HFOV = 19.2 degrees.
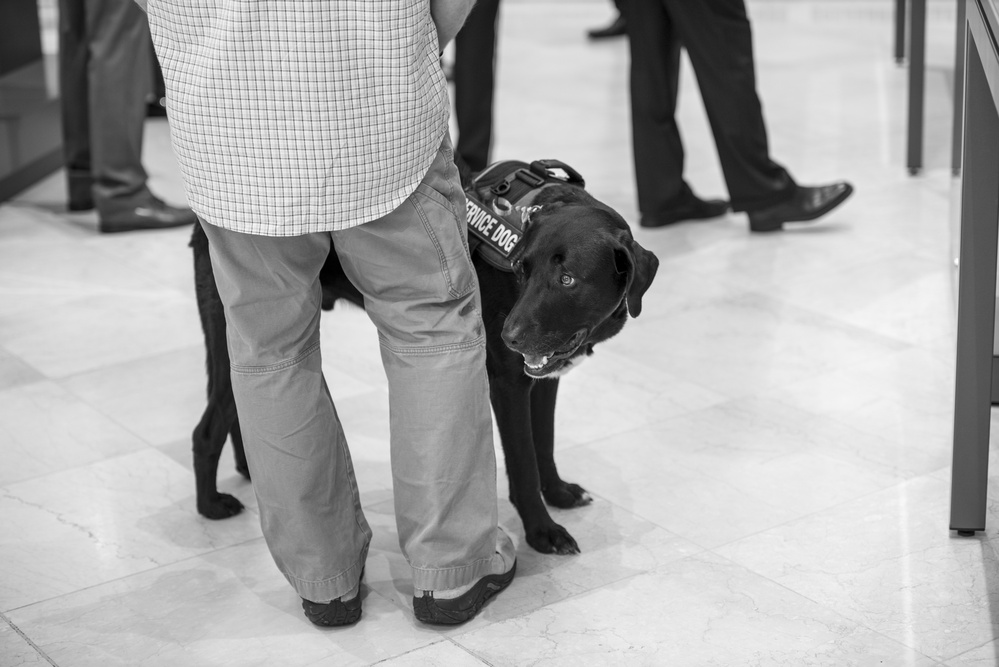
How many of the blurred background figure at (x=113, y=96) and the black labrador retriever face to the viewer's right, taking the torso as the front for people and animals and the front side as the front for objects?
2

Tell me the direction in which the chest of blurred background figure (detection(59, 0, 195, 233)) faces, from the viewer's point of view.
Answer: to the viewer's right

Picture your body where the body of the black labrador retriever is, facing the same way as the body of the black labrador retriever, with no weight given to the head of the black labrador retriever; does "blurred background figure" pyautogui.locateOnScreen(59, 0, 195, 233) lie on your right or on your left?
on your left

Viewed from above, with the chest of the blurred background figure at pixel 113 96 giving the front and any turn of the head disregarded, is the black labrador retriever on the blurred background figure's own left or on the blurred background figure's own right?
on the blurred background figure's own right

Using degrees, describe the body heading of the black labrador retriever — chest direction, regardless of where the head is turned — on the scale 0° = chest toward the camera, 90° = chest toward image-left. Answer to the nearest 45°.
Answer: approximately 270°
